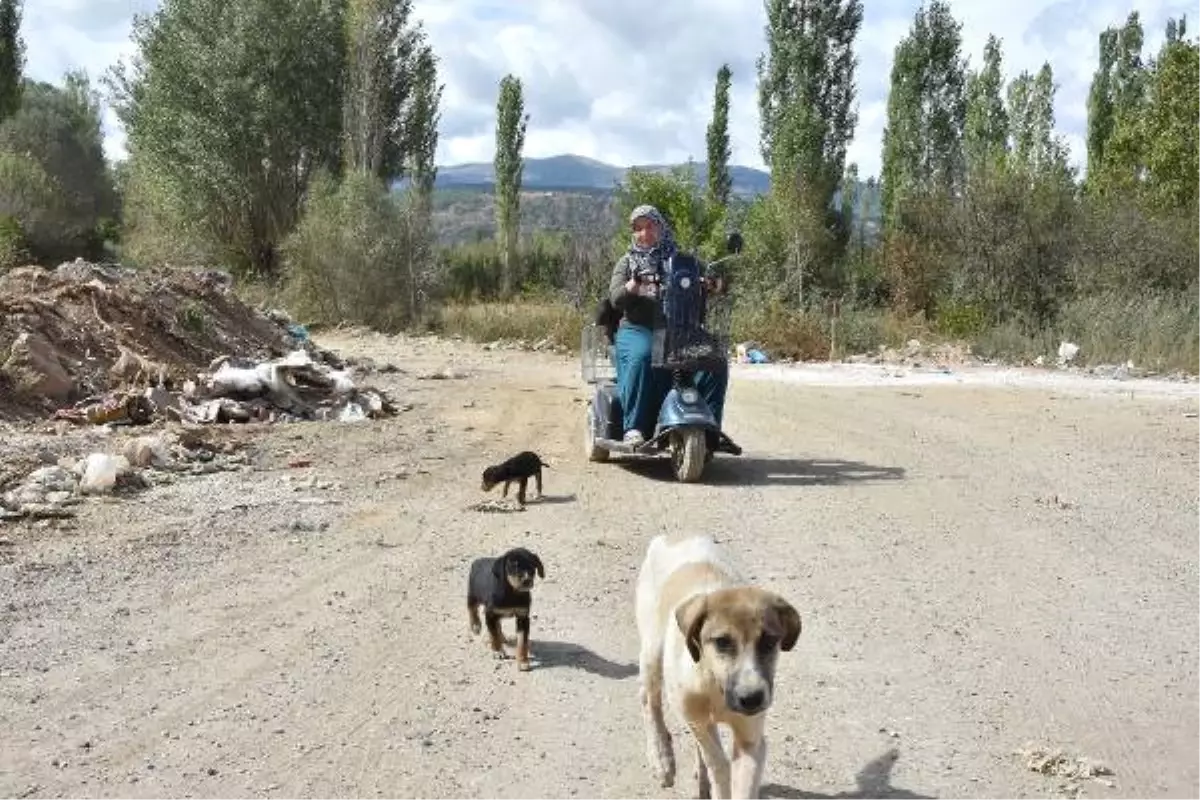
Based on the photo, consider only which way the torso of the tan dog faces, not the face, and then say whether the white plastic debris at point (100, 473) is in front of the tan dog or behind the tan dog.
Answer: behind

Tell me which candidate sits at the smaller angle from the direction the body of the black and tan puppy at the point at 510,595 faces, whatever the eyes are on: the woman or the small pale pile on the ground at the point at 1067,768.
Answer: the small pale pile on the ground

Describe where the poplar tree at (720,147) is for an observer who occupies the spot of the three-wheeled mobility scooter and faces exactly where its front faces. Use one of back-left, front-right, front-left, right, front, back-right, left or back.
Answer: back-left

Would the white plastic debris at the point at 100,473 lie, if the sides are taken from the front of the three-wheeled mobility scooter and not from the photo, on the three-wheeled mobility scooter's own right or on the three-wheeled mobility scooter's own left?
on the three-wheeled mobility scooter's own right

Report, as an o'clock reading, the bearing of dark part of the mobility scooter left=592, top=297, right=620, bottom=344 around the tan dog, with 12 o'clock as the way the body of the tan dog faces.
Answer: The dark part of the mobility scooter is roughly at 7 o'clock from the tan dog.

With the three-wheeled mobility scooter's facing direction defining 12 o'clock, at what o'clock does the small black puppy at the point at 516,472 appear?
The small black puppy is roughly at 3 o'clock from the three-wheeled mobility scooter.

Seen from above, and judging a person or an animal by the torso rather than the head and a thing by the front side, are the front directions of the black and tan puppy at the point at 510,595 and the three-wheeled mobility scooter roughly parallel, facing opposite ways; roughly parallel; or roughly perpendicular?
roughly parallel

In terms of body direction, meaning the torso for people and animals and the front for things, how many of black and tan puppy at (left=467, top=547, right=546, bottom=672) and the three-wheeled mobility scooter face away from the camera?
0

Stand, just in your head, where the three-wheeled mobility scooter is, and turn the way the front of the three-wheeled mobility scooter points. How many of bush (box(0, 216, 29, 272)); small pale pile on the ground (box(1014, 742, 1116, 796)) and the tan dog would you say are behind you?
1

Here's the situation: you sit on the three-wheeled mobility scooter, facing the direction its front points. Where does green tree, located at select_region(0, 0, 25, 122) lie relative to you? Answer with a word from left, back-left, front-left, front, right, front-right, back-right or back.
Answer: back

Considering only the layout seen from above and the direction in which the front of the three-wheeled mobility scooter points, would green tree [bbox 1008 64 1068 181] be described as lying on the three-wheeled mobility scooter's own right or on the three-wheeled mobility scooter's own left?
on the three-wheeled mobility scooter's own left

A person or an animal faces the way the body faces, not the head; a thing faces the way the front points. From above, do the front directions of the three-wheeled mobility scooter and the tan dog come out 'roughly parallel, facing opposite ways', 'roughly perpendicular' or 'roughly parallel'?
roughly parallel

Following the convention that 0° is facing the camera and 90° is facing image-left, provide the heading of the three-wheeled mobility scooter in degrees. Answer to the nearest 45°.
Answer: approximately 315°

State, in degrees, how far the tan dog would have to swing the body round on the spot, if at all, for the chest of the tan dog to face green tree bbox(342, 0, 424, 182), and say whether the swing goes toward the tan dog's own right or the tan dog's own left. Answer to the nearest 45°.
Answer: approximately 135° to the tan dog's own left

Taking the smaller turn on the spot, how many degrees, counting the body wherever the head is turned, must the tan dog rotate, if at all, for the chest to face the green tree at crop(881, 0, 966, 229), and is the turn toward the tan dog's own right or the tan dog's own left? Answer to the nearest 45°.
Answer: approximately 135° to the tan dog's own left

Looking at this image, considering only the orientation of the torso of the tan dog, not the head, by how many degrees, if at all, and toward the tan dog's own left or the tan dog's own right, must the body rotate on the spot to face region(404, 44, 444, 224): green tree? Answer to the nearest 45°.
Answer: approximately 135° to the tan dog's own left

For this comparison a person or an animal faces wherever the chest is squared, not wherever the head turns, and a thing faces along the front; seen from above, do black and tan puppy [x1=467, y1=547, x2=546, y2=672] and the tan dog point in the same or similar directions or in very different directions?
same or similar directions
